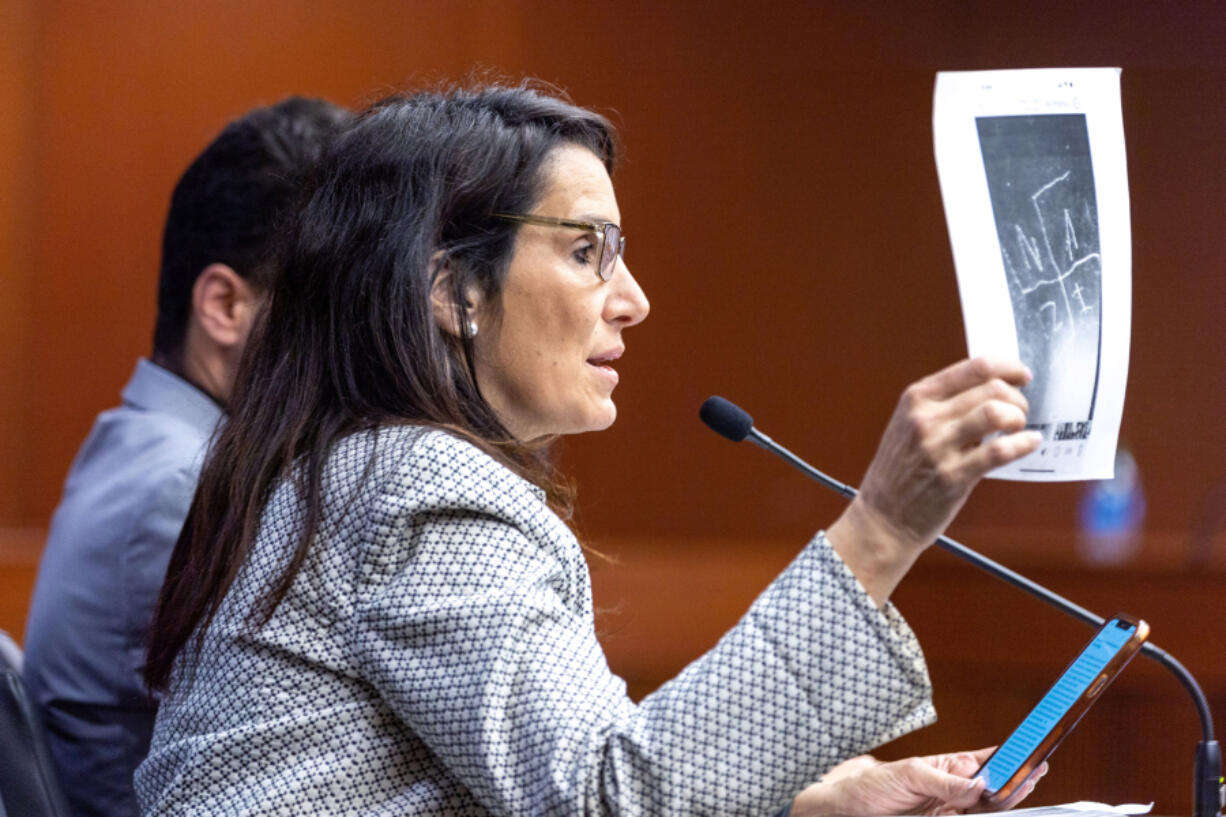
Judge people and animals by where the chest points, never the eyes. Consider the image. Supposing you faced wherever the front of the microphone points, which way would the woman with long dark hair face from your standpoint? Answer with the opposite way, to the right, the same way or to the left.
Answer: the opposite way

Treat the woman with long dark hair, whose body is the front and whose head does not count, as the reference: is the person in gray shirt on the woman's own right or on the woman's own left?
on the woman's own left

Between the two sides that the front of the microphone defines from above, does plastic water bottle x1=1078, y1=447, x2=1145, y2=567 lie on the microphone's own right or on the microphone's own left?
on the microphone's own right

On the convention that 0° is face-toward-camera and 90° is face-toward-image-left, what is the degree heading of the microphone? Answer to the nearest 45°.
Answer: approximately 90°

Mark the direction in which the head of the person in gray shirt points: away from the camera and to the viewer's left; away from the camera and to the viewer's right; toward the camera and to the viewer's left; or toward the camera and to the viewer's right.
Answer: away from the camera and to the viewer's right

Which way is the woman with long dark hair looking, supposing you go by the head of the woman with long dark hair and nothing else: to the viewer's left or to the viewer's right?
to the viewer's right

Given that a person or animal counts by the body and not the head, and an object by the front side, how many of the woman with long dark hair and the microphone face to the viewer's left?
1

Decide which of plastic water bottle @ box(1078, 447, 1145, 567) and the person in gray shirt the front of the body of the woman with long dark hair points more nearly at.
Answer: the plastic water bottle

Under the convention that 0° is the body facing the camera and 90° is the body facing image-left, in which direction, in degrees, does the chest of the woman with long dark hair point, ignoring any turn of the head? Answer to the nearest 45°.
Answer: approximately 270°

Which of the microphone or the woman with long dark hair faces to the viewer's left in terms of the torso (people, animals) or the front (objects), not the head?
the microphone

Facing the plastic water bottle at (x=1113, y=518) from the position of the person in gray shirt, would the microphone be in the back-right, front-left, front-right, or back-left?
front-right
